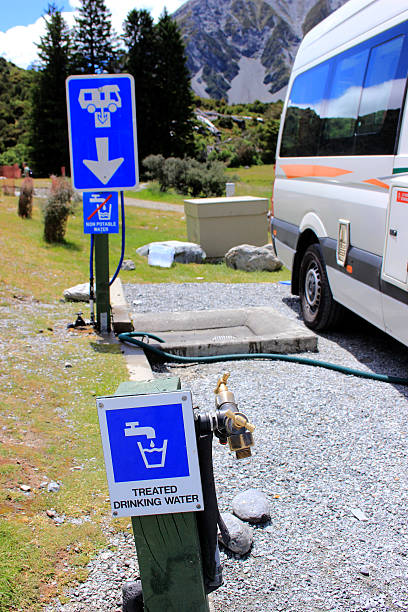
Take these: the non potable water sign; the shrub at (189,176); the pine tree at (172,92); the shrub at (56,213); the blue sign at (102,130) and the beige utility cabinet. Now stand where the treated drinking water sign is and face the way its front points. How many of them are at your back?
6

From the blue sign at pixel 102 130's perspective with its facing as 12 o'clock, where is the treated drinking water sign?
The treated drinking water sign is roughly at 12 o'clock from the blue sign.

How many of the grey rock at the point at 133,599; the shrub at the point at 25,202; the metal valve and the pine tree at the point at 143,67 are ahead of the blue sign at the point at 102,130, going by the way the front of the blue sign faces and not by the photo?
2

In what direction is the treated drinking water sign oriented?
toward the camera

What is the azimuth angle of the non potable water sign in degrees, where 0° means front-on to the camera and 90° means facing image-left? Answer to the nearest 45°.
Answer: approximately 0°

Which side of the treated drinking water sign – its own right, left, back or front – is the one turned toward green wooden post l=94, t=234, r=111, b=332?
back

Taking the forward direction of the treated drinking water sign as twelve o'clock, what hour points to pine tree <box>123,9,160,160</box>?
The pine tree is roughly at 6 o'clock from the treated drinking water sign.

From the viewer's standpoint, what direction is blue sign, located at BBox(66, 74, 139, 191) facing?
toward the camera

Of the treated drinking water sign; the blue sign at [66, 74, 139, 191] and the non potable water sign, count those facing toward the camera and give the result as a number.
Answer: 3

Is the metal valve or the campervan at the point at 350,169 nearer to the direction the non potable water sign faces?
the metal valve

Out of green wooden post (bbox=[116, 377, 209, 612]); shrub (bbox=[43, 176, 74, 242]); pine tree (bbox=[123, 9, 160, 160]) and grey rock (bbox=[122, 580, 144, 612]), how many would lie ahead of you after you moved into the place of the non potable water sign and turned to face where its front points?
2

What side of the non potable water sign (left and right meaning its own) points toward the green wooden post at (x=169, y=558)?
front
